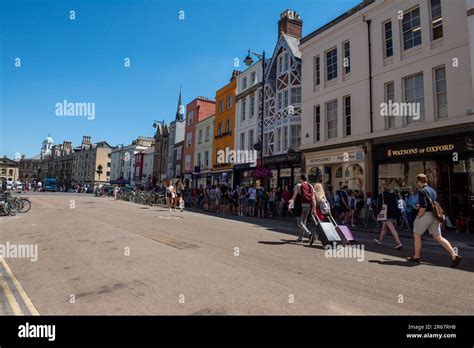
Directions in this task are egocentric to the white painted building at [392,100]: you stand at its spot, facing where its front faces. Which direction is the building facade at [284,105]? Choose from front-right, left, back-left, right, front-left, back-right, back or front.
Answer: right

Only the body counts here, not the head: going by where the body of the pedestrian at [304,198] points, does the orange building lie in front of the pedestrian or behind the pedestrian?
in front

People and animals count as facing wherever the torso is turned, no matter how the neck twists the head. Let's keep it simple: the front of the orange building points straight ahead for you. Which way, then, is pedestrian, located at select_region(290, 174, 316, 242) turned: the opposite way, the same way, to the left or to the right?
to the right

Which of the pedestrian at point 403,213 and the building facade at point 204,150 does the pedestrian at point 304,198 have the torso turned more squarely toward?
the building facade

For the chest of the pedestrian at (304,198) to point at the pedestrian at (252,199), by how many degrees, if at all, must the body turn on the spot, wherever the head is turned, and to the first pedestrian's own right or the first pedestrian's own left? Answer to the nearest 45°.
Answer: approximately 45° to the first pedestrian's own right

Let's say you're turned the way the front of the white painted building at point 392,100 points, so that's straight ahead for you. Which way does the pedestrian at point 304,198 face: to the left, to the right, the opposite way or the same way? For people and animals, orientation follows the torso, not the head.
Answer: to the right

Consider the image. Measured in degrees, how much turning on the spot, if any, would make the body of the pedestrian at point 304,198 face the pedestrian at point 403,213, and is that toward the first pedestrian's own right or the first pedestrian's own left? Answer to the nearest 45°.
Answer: approximately 90° to the first pedestrian's own right

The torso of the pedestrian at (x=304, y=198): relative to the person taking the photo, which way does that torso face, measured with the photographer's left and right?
facing away from the viewer and to the left of the viewer

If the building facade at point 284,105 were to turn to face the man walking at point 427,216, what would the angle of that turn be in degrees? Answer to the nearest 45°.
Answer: approximately 45° to its left

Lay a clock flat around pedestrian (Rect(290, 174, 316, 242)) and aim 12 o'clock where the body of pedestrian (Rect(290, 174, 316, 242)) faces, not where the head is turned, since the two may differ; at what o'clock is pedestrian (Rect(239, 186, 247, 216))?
pedestrian (Rect(239, 186, 247, 216)) is roughly at 1 o'clock from pedestrian (Rect(290, 174, 316, 242)).

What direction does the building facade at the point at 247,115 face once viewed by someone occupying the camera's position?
facing the viewer and to the left of the viewer

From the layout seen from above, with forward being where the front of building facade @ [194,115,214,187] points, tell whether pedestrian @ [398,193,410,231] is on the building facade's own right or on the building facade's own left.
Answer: on the building facade's own left

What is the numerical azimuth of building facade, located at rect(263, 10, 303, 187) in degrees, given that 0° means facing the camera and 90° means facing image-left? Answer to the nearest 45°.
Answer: approximately 45°
